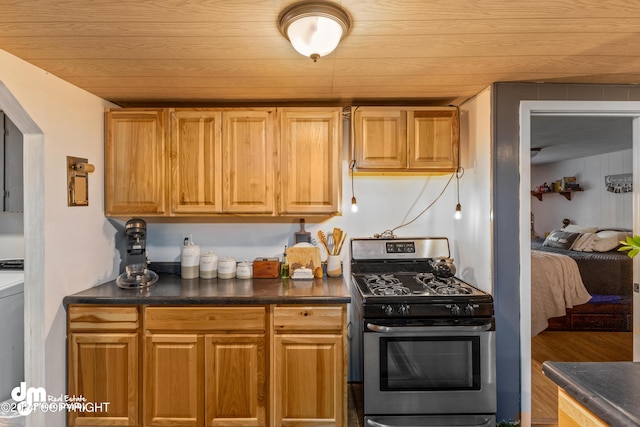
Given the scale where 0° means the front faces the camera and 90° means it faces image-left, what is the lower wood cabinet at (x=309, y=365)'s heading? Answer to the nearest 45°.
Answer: approximately 0°

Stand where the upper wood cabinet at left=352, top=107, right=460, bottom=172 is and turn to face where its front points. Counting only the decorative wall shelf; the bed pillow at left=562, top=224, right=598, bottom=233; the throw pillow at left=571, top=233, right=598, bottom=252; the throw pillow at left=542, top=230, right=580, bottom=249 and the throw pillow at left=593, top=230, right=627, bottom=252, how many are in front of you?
0

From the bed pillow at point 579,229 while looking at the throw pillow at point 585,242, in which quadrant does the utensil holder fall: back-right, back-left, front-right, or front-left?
front-right

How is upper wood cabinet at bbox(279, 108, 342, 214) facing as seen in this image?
toward the camera

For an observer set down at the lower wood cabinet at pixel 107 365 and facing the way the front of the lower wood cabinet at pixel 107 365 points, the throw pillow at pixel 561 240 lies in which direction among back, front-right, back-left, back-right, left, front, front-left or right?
left

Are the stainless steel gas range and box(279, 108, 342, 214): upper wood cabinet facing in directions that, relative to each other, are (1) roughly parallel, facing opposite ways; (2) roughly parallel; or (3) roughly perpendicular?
roughly parallel

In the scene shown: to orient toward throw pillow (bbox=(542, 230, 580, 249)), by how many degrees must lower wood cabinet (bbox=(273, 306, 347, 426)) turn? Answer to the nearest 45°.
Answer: approximately 135° to its left

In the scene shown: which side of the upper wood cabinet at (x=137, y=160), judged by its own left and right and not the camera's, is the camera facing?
front

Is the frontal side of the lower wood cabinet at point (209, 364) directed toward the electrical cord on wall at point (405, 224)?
no

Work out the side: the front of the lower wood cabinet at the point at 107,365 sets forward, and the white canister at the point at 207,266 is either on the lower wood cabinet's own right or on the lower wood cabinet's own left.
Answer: on the lower wood cabinet's own left

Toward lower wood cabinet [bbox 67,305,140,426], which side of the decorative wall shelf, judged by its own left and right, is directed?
front

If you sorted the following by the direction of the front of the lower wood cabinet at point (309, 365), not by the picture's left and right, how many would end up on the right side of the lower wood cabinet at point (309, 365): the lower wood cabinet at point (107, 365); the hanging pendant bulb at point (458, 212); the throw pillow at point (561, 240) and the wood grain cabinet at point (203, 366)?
2

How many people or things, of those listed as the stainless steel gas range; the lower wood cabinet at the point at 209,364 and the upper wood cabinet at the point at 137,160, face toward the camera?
3

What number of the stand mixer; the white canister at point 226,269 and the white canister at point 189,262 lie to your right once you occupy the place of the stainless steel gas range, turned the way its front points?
3

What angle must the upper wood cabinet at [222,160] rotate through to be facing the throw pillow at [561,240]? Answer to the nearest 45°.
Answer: approximately 90° to its left

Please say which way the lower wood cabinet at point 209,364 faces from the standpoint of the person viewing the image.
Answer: facing the viewer

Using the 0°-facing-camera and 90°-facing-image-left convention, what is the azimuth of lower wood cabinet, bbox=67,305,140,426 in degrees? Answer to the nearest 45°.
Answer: approximately 0°

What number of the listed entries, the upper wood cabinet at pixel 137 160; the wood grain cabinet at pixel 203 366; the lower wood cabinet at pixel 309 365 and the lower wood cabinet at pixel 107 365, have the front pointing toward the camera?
4

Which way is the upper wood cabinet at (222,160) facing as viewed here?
toward the camera
